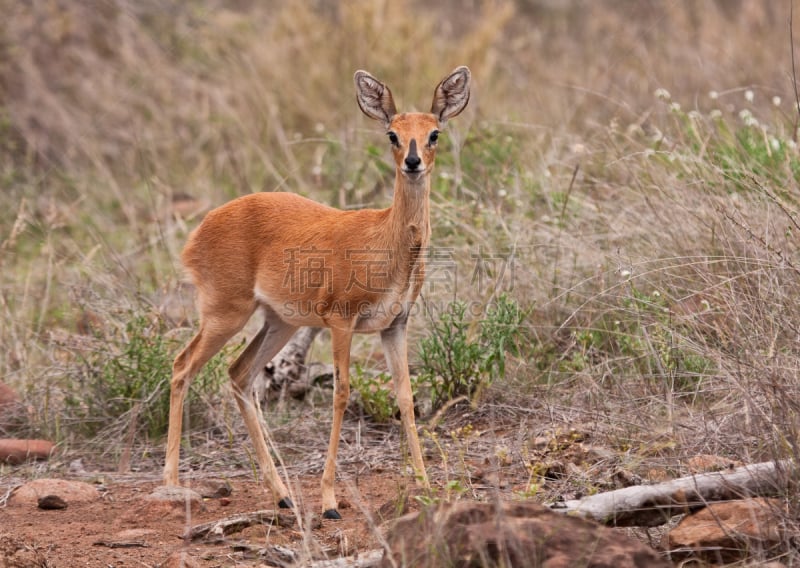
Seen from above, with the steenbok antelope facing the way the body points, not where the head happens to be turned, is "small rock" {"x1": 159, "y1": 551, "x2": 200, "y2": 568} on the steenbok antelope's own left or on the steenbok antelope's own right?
on the steenbok antelope's own right

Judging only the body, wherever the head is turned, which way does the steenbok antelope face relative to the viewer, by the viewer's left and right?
facing the viewer and to the right of the viewer

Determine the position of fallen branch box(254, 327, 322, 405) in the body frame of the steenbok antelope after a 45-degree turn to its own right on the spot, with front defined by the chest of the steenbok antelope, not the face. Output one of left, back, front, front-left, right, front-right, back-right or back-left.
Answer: back

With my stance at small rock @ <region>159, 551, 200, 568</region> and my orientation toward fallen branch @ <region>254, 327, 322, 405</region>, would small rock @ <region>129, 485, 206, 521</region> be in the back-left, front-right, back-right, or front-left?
front-left

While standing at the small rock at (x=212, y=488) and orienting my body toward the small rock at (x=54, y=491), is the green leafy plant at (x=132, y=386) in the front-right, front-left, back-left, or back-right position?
front-right

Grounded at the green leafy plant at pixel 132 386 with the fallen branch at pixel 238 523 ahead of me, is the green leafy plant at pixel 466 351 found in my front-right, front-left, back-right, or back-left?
front-left

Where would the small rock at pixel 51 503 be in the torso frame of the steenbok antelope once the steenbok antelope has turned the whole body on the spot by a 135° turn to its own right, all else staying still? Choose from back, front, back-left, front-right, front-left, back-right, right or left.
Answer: front

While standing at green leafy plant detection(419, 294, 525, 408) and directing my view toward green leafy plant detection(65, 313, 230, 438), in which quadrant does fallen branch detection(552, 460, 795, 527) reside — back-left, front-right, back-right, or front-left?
back-left

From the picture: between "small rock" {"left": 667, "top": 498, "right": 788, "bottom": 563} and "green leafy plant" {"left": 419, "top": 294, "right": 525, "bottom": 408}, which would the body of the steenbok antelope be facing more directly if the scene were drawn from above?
the small rock

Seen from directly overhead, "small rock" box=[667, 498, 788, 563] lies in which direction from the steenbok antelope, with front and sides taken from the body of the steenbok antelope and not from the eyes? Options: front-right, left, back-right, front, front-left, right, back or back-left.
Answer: front

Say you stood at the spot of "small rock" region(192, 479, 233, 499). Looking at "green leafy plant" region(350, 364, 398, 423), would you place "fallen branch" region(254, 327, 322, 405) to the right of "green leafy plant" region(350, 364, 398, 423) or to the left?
left

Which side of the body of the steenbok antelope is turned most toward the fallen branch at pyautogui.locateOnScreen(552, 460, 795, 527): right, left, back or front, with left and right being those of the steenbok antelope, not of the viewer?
front

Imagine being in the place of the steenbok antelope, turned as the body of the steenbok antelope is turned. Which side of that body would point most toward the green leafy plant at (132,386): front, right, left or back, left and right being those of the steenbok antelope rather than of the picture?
back
